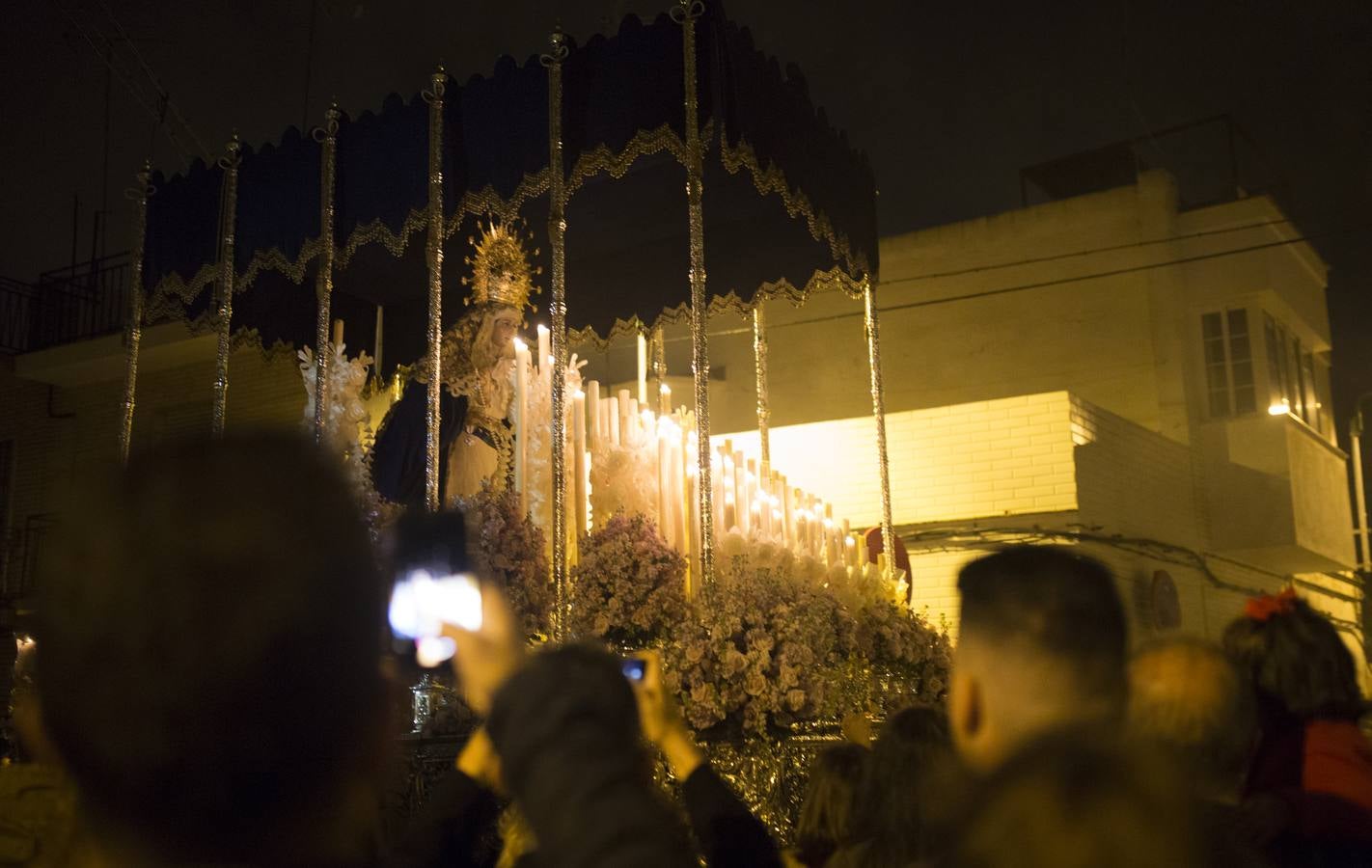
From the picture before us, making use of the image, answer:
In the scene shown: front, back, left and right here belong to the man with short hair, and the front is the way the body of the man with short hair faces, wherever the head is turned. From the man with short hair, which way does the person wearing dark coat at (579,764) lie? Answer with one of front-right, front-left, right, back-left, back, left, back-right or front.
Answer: left

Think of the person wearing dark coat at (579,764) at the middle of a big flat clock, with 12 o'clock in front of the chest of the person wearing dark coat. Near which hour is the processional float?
The processional float is roughly at 12 o'clock from the person wearing dark coat.

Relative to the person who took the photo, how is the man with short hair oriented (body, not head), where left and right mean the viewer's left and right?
facing away from the viewer and to the left of the viewer

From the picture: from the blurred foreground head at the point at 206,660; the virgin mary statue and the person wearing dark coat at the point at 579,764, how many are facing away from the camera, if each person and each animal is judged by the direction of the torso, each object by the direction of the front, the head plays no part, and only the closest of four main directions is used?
2

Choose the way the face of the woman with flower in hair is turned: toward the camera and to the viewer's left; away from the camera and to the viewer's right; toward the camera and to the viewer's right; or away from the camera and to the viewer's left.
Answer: away from the camera and to the viewer's left

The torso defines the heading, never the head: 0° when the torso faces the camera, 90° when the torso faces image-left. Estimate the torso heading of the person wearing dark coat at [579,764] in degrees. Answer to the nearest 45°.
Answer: approximately 180°

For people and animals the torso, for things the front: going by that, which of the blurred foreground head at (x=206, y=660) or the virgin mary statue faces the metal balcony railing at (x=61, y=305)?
the blurred foreground head

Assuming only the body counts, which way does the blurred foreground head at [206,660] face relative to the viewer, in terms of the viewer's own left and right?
facing away from the viewer

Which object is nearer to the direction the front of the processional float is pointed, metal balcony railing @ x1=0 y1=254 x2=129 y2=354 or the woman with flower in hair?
the woman with flower in hair

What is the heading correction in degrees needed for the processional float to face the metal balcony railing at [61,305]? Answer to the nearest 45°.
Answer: approximately 180°

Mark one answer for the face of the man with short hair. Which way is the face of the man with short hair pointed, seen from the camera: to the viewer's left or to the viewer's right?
to the viewer's left

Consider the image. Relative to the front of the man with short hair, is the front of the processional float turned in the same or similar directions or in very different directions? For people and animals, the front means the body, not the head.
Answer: very different directions

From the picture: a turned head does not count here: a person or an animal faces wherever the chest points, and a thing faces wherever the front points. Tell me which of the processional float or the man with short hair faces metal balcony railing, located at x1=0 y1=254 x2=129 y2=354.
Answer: the man with short hair
